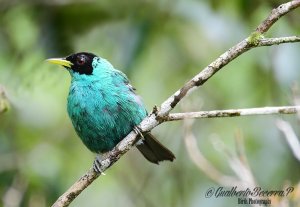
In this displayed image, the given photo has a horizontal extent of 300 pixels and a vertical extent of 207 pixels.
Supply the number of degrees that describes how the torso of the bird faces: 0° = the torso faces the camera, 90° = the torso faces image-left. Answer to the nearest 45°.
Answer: approximately 45°

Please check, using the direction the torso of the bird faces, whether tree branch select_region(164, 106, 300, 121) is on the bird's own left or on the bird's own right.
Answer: on the bird's own left

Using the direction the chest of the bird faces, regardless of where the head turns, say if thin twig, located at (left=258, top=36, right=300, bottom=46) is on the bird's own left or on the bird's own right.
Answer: on the bird's own left
